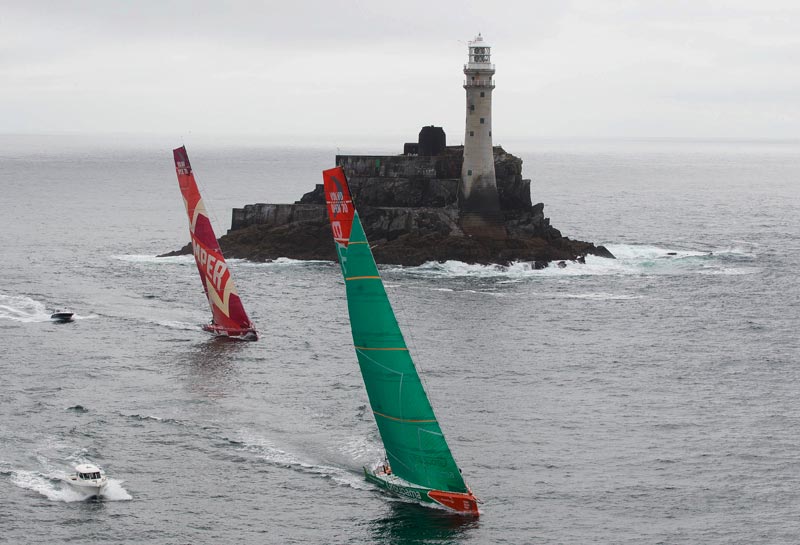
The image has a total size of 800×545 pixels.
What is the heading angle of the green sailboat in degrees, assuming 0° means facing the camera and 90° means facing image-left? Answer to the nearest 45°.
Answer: approximately 315°
